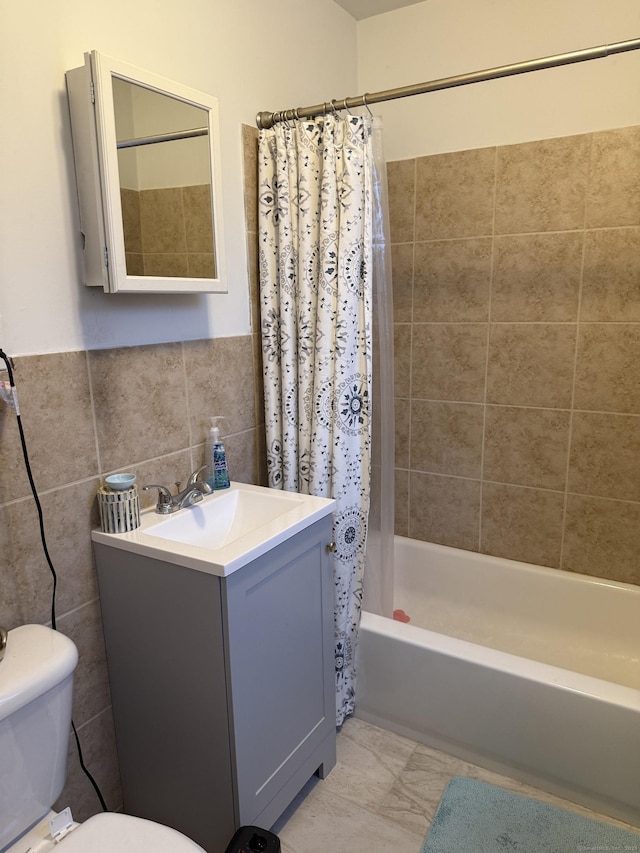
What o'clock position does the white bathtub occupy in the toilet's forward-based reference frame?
The white bathtub is roughly at 10 o'clock from the toilet.

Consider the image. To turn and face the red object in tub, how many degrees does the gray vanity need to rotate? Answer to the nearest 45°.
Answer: approximately 90° to its left

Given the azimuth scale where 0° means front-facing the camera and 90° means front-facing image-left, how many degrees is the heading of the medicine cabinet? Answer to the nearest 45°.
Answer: approximately 315°

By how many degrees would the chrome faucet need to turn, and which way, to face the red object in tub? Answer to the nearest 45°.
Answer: approximately 90° to its left

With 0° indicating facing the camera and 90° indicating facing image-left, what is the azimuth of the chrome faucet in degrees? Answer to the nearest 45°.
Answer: approximately 315°

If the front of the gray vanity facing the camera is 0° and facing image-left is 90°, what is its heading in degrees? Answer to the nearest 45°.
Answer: approximately 315°

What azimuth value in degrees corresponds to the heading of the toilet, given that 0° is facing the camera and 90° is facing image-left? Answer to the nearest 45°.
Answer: approximately 315°
